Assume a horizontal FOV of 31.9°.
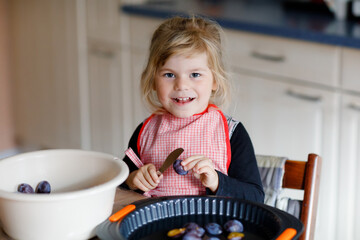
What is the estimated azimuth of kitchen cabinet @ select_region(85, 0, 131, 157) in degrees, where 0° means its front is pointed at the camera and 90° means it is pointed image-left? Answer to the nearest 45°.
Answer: approximately 45°

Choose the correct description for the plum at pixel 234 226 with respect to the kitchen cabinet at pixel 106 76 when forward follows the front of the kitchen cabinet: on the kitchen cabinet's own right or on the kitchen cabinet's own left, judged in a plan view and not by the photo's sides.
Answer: on the kitchen cabinet's own left

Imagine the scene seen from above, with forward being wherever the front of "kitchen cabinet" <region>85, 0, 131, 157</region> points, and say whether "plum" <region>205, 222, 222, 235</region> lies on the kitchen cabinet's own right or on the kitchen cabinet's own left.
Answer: on the kitchen cabinet's own left

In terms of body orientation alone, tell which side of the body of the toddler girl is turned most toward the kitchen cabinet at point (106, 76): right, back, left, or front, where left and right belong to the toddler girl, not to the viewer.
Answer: back
